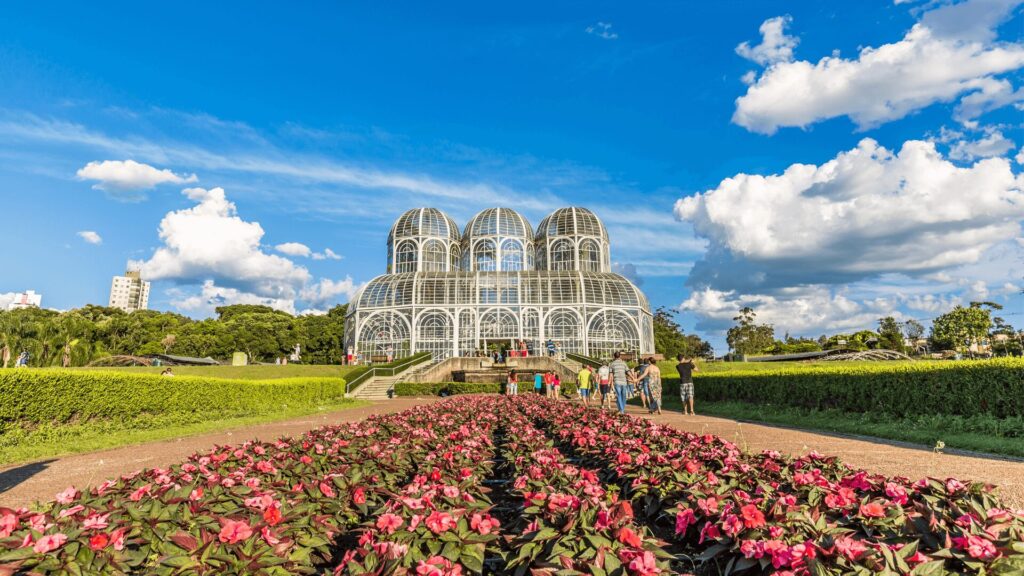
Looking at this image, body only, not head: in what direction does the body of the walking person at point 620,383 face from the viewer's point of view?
away from the camera

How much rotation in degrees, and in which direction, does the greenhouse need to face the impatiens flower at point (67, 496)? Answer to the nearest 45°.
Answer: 0° — it already faces it

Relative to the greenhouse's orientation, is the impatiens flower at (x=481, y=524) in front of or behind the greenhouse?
in front

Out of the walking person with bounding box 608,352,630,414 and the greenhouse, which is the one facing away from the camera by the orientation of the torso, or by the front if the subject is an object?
the walking person

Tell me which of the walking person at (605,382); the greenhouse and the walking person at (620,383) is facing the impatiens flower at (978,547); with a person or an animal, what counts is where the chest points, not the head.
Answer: the greenhouse

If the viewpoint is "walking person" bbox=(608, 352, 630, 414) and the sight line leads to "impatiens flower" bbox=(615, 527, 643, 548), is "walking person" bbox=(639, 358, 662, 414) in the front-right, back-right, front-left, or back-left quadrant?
back-left

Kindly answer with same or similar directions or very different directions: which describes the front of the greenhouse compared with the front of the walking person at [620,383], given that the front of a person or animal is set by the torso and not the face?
very different directions

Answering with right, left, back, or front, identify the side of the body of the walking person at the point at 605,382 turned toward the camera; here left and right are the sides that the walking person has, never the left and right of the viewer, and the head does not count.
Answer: back

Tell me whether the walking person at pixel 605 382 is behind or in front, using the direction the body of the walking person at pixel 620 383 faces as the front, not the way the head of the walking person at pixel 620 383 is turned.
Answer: in front
